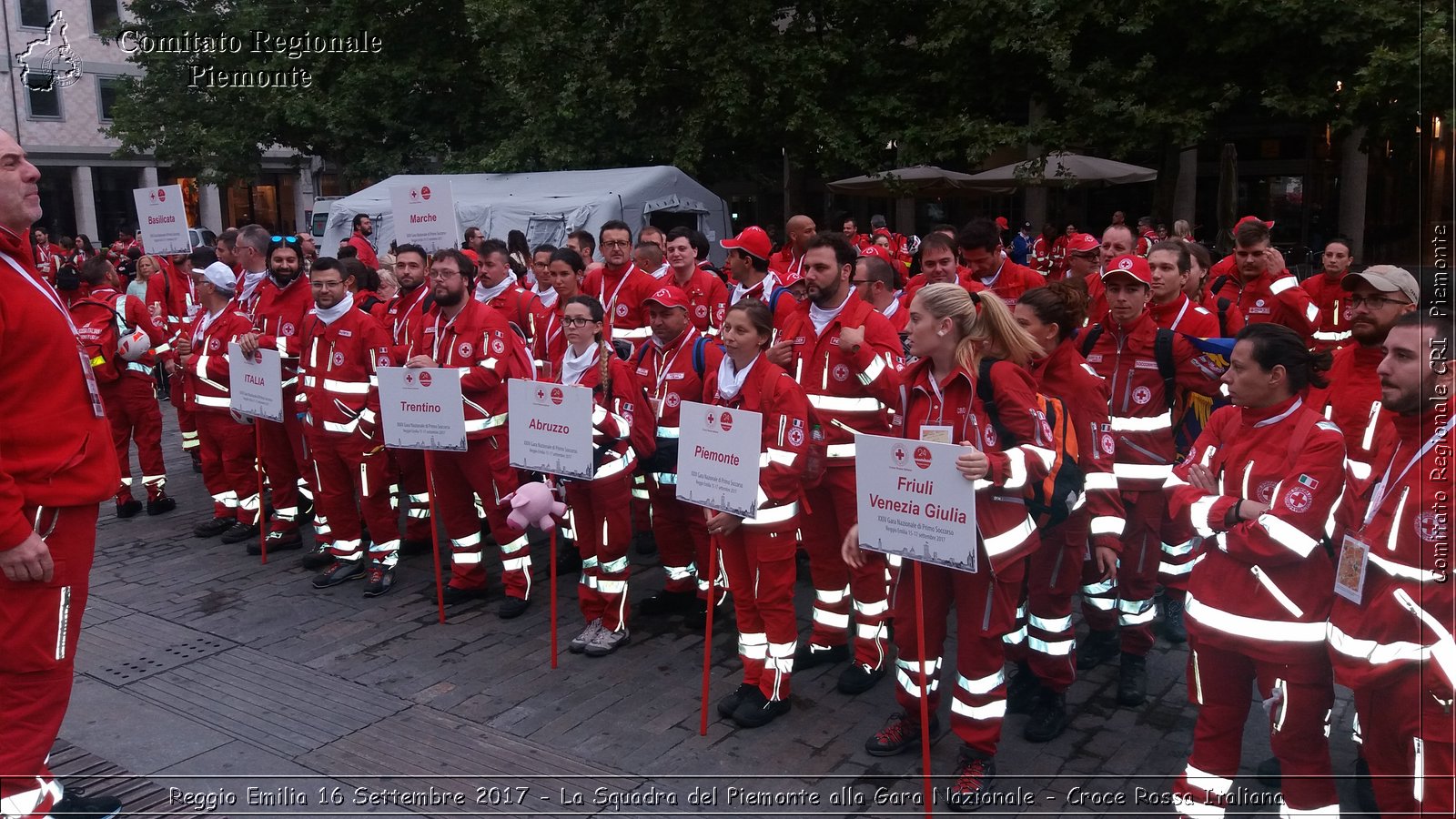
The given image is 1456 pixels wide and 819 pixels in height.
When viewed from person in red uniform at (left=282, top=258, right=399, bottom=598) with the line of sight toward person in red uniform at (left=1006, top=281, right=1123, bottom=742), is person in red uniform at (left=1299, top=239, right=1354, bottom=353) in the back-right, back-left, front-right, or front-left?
front-left

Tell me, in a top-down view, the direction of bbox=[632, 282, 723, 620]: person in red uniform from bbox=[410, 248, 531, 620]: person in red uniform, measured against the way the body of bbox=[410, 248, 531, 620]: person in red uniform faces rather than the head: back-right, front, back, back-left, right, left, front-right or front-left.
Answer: left

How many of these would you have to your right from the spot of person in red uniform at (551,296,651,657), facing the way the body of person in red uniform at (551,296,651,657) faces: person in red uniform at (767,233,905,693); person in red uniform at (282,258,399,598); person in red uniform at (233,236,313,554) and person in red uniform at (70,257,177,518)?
3

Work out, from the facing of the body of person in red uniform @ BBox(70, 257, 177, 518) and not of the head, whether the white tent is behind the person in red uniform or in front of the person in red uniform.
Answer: in front

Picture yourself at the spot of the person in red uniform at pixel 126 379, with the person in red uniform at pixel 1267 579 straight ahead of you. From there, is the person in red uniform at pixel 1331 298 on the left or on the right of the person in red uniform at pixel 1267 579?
left

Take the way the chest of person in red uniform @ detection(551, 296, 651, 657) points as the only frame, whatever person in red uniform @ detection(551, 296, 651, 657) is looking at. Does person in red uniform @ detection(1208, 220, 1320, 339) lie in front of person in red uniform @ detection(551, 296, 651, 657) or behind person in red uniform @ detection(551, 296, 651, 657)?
behind

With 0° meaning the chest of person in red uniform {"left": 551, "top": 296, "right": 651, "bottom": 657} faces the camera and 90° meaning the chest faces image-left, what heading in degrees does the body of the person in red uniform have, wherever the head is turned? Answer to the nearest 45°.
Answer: approximately 45°

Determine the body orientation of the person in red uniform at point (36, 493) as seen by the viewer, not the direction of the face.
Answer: to the viewer's right

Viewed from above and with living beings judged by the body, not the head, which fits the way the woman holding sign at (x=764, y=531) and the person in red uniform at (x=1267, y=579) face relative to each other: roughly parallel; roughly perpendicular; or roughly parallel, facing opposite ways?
roughly parallel

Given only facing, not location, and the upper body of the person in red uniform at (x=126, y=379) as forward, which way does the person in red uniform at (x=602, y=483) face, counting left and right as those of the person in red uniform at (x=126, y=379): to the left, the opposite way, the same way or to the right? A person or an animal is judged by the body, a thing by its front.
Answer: the opposite way

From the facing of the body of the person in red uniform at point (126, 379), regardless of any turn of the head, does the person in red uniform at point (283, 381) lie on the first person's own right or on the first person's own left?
on the first person's own right

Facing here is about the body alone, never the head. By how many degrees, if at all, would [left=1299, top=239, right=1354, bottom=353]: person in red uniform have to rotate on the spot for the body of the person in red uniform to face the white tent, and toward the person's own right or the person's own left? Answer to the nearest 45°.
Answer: approximately 135° to the person's own right

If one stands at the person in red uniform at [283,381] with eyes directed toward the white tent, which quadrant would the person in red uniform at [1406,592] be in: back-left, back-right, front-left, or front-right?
back-right

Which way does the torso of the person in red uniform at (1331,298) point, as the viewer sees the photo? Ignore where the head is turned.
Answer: toward the camera

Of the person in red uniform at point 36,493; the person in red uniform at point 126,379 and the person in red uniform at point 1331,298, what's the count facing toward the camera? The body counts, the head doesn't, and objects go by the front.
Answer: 1

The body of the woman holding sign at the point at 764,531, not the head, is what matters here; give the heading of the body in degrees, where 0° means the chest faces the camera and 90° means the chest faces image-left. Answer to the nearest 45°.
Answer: approximately 45°

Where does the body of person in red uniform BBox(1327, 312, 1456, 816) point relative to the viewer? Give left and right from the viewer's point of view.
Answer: facing the viewer and to the left of the viewer
